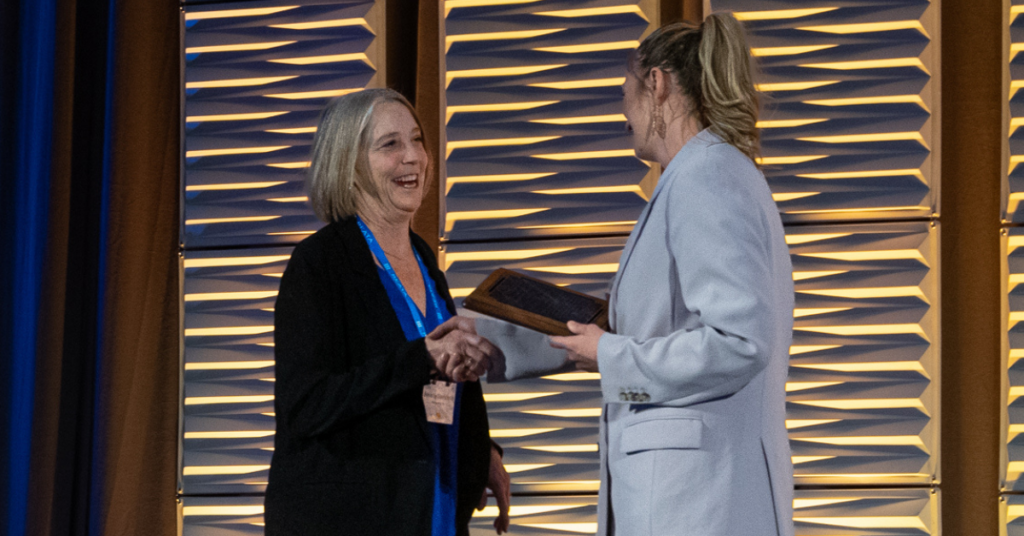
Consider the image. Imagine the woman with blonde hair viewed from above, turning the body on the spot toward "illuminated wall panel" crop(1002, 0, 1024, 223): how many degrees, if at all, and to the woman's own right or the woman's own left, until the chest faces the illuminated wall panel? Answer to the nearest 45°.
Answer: approximately 135° to the woman's own right

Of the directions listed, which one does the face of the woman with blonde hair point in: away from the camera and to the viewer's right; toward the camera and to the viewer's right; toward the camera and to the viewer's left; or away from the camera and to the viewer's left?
away from the camera and to the viewer's left

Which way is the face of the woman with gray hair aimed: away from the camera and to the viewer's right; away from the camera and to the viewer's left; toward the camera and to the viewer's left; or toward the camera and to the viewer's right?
toward the camera and to the viewer's right

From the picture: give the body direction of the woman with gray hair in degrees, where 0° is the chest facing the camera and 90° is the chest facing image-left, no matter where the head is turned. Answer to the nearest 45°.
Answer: approximately 315°

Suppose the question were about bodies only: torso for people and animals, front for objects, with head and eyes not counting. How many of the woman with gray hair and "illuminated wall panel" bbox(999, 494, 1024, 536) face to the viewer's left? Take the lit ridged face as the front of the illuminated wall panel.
0

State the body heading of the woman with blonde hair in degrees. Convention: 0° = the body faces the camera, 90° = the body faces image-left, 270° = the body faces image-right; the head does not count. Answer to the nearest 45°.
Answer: approximately 90°

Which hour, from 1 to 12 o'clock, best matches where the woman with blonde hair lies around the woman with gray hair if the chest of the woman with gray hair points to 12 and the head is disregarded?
The woman with blonde hair is roughly at 12 o'clock from the woman with gray hair.

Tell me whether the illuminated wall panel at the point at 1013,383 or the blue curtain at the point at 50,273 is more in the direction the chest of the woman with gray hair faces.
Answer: the illuminated wall panel

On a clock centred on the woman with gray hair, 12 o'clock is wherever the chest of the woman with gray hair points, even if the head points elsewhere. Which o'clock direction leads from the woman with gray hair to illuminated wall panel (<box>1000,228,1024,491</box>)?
The illuminated wall panel is roughly at 10 o'clock from the woman with gray hair.

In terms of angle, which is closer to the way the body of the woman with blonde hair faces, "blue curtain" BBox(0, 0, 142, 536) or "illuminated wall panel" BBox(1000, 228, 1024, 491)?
the blue curtain

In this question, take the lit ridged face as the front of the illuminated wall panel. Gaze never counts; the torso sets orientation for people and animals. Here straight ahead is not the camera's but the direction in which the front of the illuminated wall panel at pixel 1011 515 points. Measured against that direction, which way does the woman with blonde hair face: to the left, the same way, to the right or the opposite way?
to the right

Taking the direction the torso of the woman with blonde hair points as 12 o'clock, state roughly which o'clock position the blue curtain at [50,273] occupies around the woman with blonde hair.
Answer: The blue curtain is roughly at 1 o'clock from the woman with blonde hair.

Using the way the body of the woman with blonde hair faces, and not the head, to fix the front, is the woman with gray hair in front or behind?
in front

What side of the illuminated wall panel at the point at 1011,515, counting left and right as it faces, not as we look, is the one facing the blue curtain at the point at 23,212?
right
